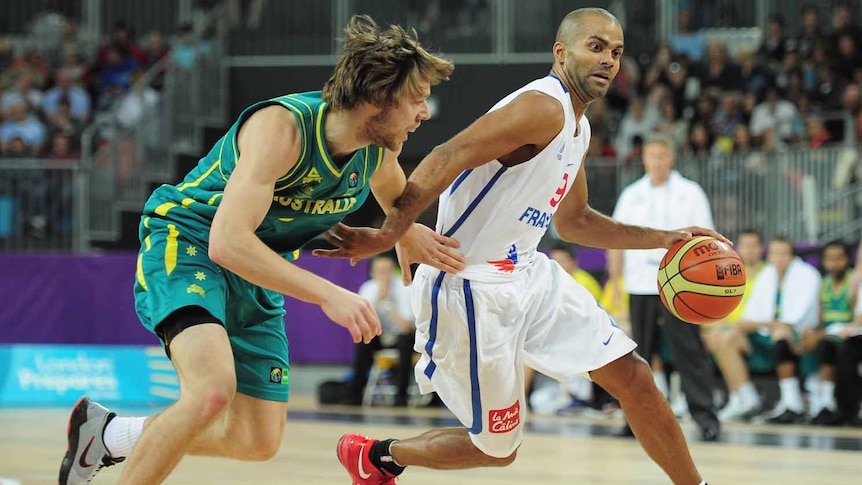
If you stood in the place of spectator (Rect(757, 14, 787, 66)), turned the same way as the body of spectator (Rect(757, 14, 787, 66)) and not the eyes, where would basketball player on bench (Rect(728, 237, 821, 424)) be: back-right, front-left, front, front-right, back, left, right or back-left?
front

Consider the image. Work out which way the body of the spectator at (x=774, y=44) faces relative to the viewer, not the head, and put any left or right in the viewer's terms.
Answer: facing the viewer

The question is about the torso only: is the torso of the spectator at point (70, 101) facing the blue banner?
yes

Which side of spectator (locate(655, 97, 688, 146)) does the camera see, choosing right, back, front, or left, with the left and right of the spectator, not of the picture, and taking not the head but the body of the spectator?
front

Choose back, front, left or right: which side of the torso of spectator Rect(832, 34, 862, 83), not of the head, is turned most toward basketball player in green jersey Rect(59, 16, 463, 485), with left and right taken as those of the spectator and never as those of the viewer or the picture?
front

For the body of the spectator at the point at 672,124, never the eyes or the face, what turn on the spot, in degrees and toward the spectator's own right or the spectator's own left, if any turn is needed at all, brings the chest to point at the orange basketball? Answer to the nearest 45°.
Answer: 0° — they already face it

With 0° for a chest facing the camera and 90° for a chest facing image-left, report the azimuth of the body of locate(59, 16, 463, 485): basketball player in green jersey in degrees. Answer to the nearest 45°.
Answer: approximately 315°

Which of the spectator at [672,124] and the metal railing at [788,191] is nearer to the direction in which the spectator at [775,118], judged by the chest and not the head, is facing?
the metal railing

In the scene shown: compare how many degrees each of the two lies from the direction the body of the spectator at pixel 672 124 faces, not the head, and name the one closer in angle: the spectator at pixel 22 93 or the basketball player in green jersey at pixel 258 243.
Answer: the basketball player in green jersey

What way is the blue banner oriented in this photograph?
toward the camera

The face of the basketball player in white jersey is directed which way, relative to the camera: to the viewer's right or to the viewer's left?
to the viewer's right

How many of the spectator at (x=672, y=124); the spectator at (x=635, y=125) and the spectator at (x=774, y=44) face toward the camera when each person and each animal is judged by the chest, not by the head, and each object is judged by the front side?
3

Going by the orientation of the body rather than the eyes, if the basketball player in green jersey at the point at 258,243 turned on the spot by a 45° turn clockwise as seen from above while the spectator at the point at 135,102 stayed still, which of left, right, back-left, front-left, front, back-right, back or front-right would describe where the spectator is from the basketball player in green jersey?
back
